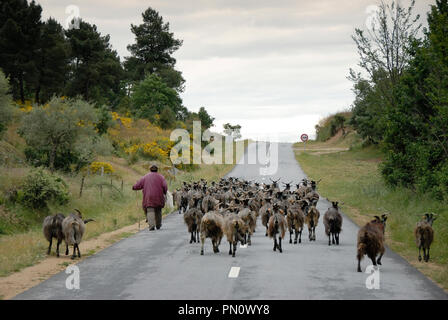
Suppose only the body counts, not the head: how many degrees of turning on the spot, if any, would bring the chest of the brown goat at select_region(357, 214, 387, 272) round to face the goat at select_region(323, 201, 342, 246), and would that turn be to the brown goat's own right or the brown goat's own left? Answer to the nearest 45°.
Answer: approximately 45° to the brown goat's own left

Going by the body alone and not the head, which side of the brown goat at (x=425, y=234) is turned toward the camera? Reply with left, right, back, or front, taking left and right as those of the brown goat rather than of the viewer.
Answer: back

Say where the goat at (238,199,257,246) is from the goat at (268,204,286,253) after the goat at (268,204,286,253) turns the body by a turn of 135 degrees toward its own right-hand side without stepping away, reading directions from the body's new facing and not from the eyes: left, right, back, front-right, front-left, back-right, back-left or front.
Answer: back

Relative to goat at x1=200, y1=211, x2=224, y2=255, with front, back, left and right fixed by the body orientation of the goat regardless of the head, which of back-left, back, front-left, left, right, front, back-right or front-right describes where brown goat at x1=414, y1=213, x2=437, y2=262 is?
right

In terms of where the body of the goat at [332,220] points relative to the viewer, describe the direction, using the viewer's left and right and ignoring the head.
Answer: facing away from the viewer

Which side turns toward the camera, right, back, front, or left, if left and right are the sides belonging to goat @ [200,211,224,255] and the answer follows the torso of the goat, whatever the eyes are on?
back

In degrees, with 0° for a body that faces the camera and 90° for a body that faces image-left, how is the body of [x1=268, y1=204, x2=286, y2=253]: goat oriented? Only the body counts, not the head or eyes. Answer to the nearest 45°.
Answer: approximately 180°

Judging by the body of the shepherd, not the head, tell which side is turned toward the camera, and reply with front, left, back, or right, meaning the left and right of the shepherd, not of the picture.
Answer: back

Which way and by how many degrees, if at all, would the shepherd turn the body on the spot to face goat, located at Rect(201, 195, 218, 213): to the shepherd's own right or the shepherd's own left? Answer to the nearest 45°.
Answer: approximately 45° to the shepherd's own right

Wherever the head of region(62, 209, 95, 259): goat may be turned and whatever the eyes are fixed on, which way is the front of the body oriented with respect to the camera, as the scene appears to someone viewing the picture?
away from the camera

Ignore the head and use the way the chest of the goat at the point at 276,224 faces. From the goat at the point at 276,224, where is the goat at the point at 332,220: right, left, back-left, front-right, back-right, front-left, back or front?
front-right

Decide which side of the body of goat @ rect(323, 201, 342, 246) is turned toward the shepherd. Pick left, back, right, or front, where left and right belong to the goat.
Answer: left

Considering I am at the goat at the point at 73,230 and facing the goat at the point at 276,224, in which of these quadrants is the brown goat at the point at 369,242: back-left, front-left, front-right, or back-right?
front-right

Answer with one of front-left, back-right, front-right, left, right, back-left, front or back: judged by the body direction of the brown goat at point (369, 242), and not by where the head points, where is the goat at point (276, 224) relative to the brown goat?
left

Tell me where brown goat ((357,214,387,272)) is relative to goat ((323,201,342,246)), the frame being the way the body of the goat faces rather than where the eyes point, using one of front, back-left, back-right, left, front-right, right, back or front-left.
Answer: back

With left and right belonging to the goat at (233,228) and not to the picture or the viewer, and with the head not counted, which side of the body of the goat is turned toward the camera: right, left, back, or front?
back

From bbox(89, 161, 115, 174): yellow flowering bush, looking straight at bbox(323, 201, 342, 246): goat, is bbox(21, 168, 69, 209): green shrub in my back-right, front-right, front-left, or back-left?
front-right

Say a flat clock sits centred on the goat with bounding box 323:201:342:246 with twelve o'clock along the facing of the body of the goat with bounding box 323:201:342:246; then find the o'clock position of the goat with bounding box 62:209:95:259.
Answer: the goat with bounding box 62:209:95:259 is roughly at 8 o'clock from the goat with bounding box 323:201:342:246.
